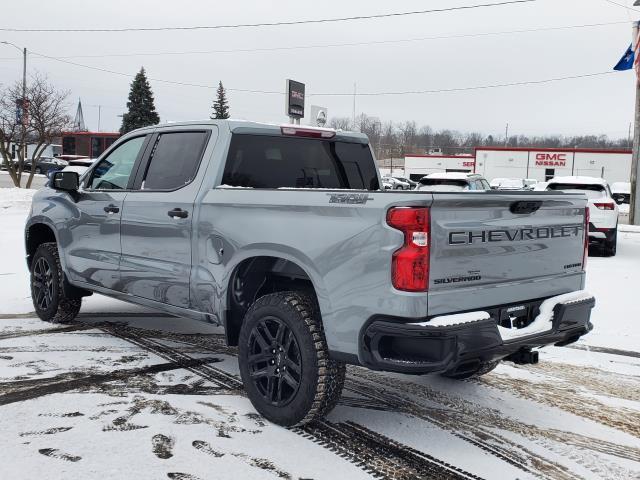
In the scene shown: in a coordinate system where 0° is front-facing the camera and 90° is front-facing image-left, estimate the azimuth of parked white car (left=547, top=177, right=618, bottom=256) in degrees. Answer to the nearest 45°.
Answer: approximately 180°

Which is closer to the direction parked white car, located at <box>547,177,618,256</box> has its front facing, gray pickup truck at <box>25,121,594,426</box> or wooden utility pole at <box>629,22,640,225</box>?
the wooden utility pole

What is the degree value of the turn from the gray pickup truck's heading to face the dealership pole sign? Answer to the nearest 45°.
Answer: approximately 45° to its right

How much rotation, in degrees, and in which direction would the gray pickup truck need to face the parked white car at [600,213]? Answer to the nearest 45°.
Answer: approximately 90° to its right

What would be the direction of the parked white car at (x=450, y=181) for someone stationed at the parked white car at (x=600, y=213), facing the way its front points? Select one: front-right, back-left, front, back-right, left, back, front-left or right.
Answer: left

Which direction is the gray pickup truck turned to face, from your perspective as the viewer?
facing away from the viewer and to the left of the viewer
